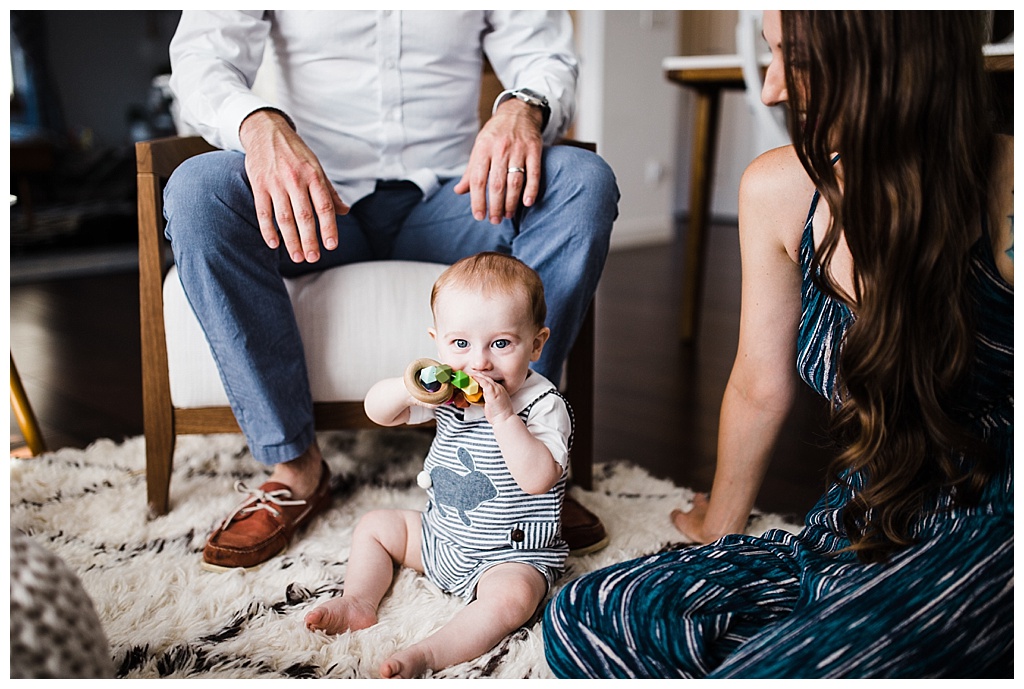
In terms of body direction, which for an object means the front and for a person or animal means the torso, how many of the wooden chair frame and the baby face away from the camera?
0

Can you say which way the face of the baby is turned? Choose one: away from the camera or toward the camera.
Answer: toward the camera

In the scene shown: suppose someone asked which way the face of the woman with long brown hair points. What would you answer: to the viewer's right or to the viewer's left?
to the viewer's left

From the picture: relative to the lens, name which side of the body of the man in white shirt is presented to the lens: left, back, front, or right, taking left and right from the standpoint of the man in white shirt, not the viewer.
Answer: front

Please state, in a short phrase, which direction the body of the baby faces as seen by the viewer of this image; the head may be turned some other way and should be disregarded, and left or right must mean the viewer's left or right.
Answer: facing the viewer and to the left of the viewer

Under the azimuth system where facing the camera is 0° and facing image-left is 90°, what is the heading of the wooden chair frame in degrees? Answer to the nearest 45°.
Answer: approximately 0°

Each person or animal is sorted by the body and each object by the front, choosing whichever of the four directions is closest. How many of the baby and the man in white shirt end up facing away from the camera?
0
